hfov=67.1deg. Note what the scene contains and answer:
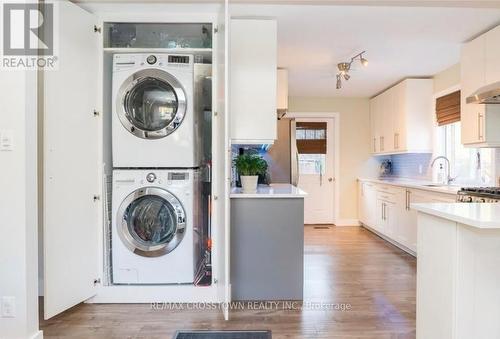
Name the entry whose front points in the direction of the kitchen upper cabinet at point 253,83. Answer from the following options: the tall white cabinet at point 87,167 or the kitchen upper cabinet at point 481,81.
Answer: the kitchen upper cabinet at point 481,81

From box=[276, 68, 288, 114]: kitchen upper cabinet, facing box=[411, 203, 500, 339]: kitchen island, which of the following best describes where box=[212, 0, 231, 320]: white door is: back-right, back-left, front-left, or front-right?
front-right

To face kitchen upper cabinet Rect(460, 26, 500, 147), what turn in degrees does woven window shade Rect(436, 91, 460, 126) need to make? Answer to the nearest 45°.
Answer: approximately 45° to its left

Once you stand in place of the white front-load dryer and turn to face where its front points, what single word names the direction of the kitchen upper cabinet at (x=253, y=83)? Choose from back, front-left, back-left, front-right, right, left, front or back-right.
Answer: left

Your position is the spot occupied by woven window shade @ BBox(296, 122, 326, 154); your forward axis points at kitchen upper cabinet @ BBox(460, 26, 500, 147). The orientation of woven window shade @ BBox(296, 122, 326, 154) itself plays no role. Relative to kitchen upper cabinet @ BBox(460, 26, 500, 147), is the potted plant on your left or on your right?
right

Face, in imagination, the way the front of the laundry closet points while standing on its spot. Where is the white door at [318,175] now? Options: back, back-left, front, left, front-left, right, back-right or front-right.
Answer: back-left

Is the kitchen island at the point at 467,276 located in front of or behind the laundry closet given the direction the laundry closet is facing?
in front

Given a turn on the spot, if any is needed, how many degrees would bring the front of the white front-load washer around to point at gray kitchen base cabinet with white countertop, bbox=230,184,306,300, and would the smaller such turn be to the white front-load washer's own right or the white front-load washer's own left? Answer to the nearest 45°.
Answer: approximately 90° to the white front-load washer's own left

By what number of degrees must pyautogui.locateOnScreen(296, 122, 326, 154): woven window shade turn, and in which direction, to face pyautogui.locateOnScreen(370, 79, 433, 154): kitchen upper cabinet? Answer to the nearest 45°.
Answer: approximately 45° to its left

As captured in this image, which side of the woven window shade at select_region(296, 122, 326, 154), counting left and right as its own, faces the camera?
front

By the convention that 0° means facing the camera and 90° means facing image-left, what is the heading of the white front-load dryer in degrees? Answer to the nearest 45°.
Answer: approximately 0°

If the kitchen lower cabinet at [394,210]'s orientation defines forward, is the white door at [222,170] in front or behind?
in front

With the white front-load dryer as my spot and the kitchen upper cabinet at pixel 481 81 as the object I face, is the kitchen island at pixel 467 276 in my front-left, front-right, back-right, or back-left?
front-right

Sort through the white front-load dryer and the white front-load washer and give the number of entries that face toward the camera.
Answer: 2

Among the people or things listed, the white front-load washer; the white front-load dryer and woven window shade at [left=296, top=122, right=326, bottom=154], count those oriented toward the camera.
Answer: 3

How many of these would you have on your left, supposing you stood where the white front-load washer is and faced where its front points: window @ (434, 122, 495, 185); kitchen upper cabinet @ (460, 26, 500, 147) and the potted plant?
3

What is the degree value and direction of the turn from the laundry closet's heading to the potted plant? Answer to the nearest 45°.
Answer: approximately 90° to its left

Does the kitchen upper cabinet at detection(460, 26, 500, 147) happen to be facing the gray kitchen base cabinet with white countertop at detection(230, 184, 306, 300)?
yes

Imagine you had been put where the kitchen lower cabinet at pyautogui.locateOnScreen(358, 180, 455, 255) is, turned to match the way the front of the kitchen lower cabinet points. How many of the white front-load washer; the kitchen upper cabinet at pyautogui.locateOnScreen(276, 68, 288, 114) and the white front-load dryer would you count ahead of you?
3
